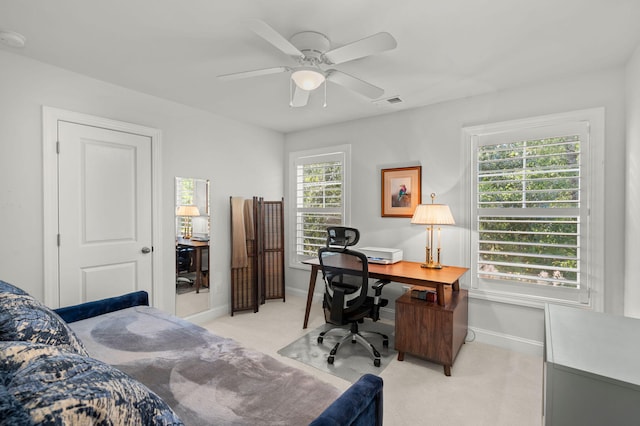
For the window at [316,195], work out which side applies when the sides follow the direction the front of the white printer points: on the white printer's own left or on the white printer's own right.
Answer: on the white printer's own right

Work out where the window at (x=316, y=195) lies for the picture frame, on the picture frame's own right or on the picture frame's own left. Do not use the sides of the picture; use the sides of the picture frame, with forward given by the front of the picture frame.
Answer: on the picture frame's own right

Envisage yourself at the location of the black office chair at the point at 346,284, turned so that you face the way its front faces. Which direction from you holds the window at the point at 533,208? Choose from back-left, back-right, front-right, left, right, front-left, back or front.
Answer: front-right

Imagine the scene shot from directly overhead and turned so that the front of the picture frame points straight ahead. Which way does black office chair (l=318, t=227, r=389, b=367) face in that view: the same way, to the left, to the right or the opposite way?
the opposite way

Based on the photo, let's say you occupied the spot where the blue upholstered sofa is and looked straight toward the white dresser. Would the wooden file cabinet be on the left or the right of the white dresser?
left

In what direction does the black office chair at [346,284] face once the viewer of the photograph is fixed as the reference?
facing away from the viewer and to the right of the viewer

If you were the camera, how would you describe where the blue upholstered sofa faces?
facing away from the viewer and to the right of the viewer

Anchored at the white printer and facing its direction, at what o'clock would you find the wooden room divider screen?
The wooden room divider screen is roughly at 2 o'clock from the white printer.
